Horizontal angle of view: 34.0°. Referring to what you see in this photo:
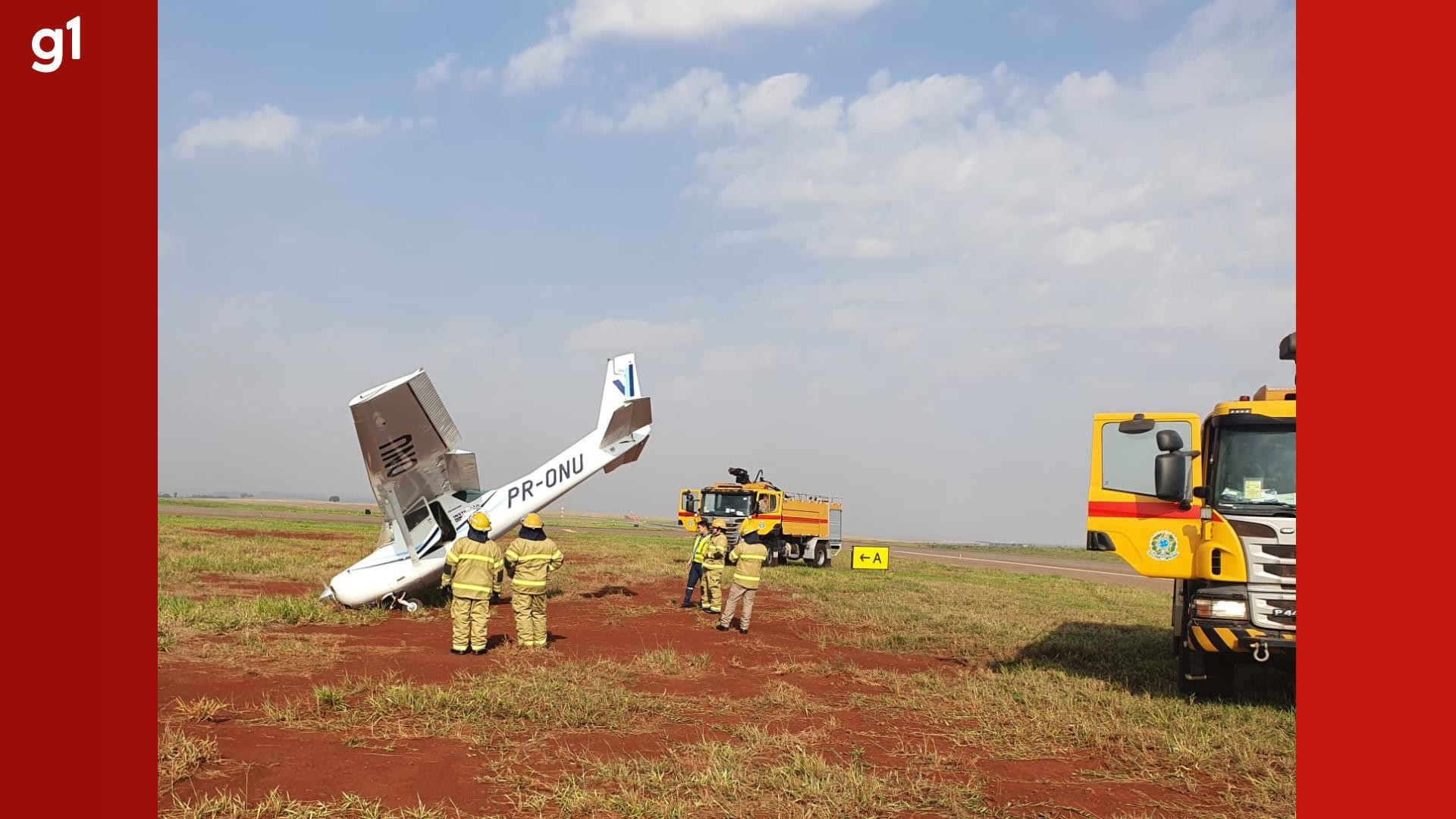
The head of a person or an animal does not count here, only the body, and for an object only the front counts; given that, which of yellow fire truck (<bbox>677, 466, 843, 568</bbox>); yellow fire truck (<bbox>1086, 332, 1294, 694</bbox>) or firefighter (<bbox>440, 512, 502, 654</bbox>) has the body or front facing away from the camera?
the firefighter

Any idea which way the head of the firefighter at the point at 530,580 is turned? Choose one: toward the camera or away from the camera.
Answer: away from the camera

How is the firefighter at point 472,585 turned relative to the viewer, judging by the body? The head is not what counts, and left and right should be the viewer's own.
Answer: facing away from the viewer

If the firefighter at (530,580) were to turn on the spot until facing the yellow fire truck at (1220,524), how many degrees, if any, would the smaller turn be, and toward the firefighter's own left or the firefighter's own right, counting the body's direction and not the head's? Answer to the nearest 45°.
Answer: approximately 135° to the firefighter's own right

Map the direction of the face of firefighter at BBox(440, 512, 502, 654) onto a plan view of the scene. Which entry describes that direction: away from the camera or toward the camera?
away from the camera

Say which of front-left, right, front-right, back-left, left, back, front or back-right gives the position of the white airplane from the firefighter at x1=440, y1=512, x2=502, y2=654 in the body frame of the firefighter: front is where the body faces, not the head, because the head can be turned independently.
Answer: front

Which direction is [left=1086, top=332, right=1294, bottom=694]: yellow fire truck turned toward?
toward the camera

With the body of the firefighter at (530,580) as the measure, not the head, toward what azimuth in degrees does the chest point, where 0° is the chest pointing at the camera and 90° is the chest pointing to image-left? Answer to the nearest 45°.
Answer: approximately 180°
